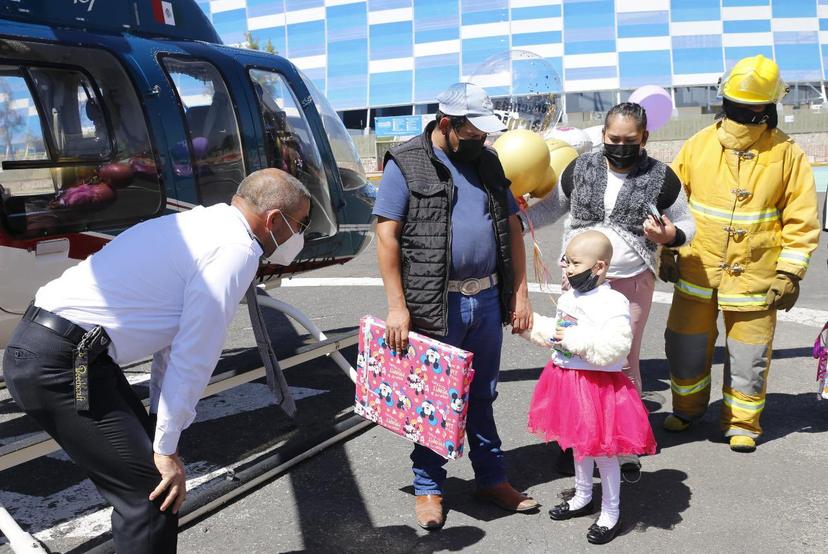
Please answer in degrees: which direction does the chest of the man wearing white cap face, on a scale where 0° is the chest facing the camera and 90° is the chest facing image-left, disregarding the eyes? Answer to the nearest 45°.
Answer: approximately 315°

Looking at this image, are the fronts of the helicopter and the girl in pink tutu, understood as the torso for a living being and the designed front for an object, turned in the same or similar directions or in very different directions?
very different directions

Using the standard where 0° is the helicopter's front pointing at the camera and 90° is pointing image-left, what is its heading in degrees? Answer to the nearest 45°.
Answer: approximately 225°

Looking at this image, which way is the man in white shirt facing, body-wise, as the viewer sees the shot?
to the viewer's right

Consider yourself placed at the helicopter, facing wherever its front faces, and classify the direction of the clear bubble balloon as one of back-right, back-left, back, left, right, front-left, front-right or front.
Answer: front-right

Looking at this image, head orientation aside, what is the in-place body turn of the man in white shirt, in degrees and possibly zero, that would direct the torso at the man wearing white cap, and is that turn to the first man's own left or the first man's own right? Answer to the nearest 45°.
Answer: approximately 45° to the first man's own left

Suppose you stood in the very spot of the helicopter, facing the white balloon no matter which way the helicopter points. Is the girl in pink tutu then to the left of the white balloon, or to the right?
right

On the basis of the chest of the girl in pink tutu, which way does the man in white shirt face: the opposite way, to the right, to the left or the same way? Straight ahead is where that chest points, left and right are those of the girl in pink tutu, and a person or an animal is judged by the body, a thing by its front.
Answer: the opposite way

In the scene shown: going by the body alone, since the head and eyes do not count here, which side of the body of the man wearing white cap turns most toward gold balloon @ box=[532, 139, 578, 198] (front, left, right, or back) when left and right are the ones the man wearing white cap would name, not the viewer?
left

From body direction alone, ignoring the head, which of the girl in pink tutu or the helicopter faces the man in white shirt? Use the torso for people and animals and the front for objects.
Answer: the girl in pink tutu
